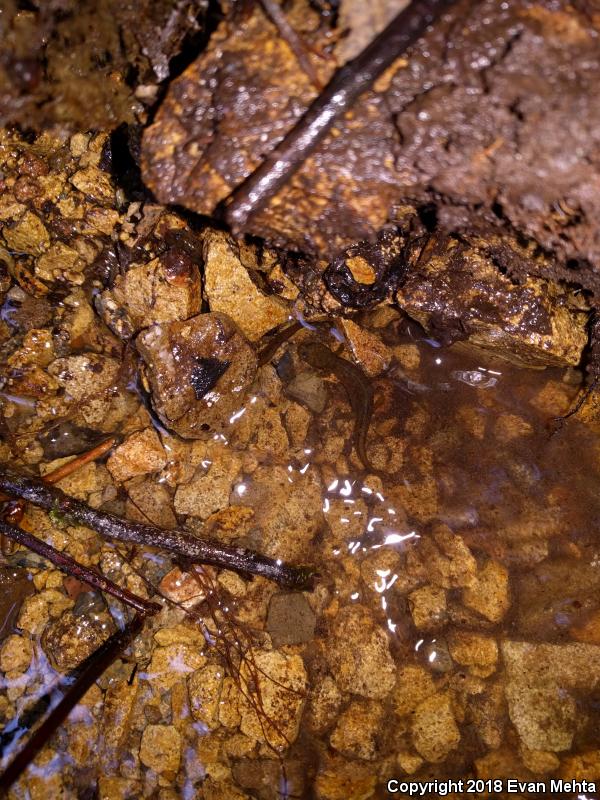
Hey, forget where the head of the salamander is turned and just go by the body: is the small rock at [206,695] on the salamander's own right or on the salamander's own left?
on the salamander's own left

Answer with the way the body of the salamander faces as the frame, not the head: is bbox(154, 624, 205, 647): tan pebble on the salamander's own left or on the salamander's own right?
on the salamander's own left

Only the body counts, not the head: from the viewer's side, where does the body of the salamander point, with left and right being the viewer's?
facing away from the viewer and to the left of the viewer

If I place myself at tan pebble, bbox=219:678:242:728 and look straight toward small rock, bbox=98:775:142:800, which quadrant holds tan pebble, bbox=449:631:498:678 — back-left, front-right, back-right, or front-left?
back-left

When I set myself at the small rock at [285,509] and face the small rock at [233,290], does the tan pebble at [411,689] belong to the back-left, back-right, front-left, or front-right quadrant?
back-right
